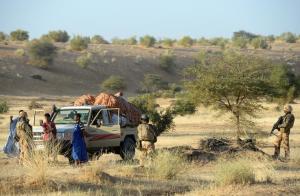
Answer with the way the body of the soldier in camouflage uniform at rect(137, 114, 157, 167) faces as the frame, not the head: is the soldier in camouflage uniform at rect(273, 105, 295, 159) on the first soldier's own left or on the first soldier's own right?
on the first soldier's own right

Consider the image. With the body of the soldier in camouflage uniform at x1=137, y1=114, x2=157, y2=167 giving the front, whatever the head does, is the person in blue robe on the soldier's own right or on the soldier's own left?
on the soldier's own left

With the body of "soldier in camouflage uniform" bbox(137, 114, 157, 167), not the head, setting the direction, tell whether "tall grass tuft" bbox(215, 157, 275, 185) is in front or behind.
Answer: behind

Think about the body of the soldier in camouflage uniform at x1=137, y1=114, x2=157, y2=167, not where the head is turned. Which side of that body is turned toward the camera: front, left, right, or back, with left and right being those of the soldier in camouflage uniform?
back

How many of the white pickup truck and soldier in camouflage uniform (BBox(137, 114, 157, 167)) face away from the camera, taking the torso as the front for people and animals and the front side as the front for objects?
1

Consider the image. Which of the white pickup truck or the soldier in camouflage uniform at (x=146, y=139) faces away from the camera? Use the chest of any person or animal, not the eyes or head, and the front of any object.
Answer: the soldier in camouflage uniform

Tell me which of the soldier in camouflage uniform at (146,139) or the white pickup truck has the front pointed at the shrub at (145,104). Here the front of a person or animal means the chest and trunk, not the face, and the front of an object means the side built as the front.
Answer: the soldier in camouflage uniform

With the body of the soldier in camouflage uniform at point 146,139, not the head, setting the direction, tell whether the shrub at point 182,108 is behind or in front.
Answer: in front

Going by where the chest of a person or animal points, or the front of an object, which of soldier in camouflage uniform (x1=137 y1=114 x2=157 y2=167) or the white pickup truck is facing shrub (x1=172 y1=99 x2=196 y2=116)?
the soldier in camouflage uniform

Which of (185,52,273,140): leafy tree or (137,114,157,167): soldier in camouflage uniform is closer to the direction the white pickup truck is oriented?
the soldier in camouflage uniform

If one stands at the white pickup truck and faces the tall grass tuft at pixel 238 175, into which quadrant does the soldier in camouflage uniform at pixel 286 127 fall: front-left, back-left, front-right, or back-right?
front-left

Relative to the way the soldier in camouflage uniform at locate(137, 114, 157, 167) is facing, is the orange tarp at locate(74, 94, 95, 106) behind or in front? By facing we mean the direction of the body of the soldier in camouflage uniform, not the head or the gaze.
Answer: in front
